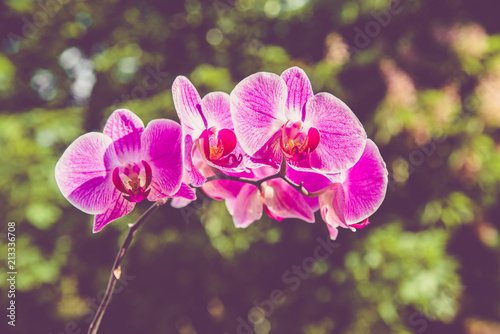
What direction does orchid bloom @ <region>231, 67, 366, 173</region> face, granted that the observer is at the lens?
facing the viewer

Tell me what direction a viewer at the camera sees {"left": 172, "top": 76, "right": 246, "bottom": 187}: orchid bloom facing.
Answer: facing the viewer and to the right of the viewer
